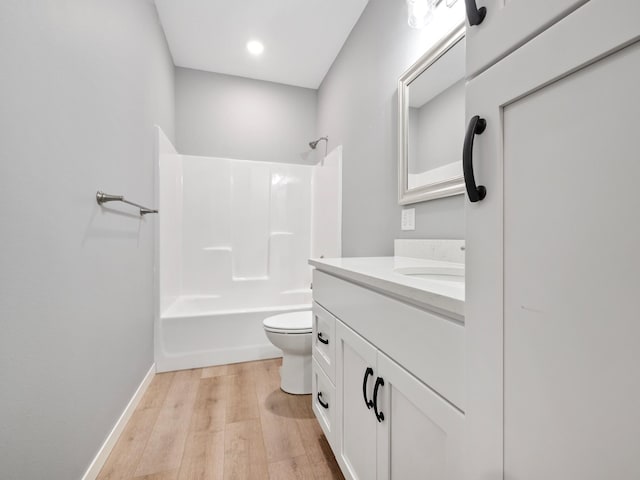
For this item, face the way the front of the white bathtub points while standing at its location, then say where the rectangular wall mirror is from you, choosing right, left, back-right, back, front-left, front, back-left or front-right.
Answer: front-left

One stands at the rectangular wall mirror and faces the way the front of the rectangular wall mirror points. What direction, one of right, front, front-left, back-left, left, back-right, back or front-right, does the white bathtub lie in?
front-right

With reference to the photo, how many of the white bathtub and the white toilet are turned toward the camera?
1

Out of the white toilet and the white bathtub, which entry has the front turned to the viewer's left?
the white toilet

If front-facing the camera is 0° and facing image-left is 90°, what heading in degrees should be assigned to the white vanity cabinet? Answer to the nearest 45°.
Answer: approximately 45°

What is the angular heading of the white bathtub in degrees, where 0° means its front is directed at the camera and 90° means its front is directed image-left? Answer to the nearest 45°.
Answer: approximately 0°

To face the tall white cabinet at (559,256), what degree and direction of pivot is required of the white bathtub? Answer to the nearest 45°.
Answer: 0° — it already faces it

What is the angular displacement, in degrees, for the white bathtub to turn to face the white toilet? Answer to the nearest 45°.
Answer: approximately 45° to its left

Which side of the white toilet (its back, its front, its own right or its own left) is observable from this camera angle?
left

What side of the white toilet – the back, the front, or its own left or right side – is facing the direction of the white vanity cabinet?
left

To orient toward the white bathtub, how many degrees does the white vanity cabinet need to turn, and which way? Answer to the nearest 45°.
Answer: approximately 90° to its right
